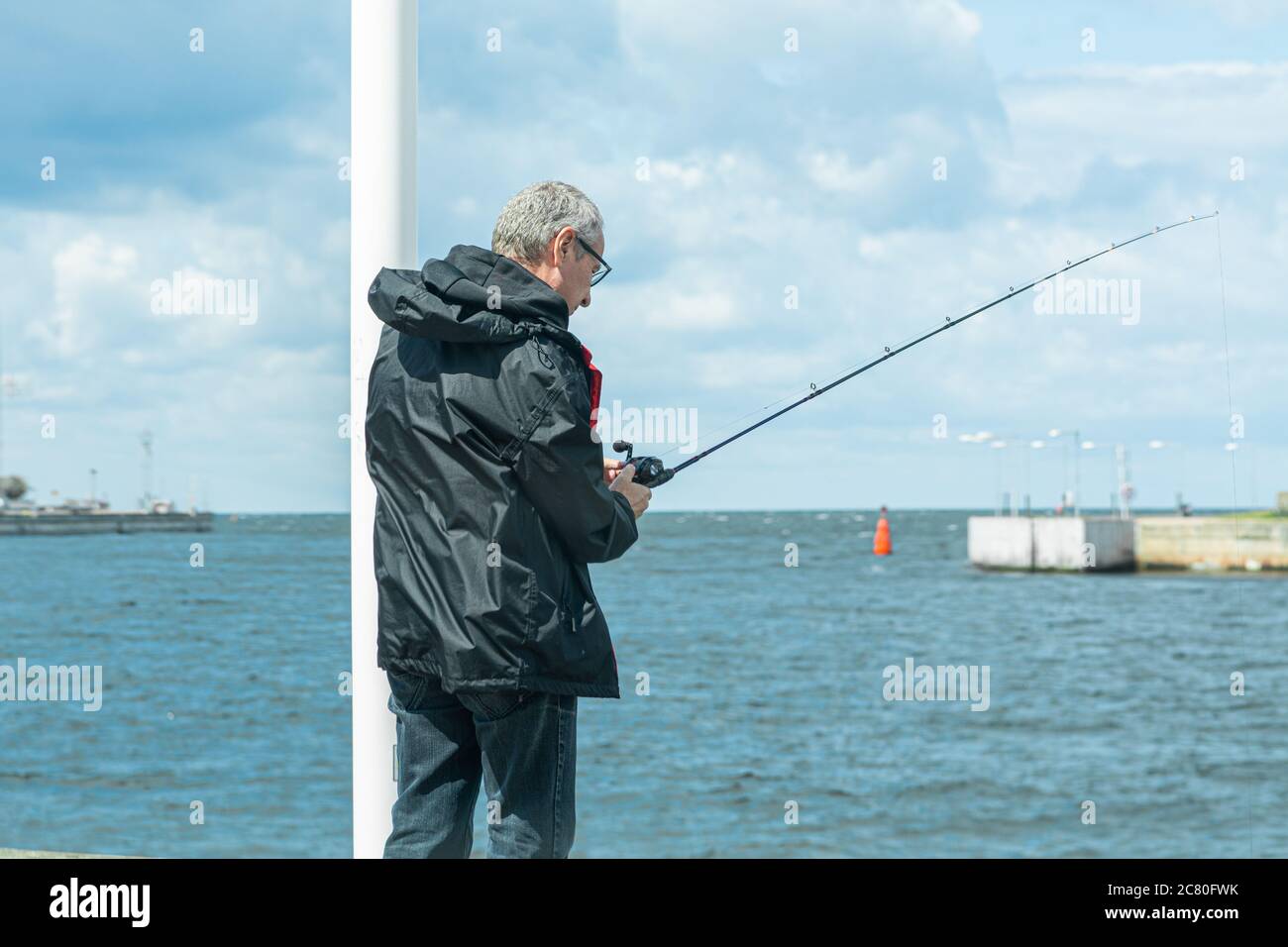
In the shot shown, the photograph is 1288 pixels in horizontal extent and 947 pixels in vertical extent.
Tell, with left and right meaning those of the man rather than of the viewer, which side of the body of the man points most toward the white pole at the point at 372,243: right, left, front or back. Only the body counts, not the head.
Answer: left

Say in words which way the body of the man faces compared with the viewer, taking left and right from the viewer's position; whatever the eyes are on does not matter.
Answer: facing away from the viewer and to the right of the viewer
